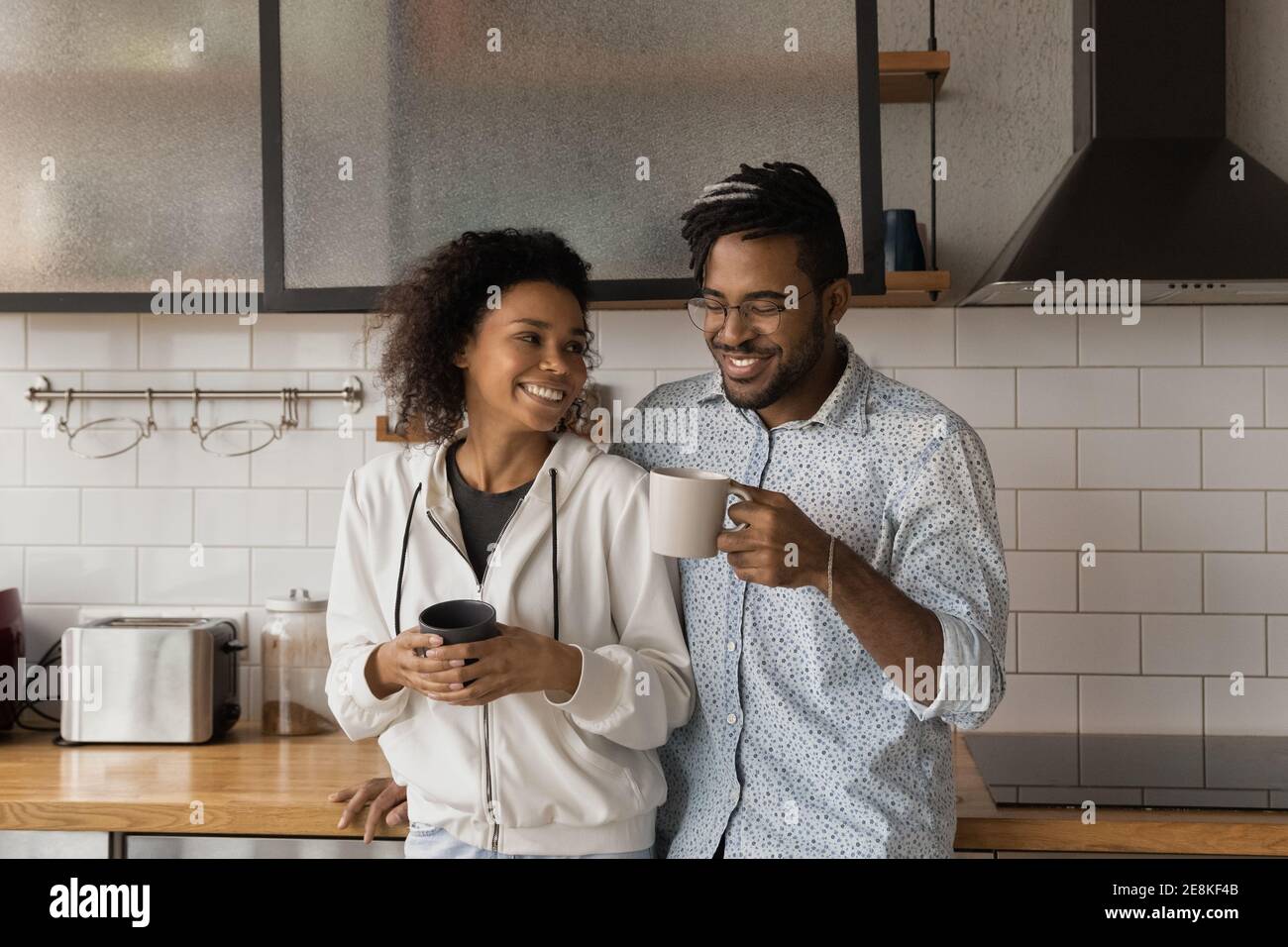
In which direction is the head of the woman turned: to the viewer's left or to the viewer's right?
to the viewer's right

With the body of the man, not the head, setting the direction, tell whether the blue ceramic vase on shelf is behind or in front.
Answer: behind
